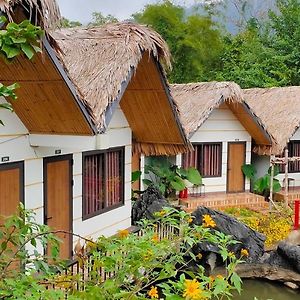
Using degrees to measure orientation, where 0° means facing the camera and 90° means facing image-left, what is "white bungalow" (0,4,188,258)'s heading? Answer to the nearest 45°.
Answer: approximately 315°

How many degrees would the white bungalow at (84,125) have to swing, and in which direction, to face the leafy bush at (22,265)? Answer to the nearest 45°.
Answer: approximately 45° to its right

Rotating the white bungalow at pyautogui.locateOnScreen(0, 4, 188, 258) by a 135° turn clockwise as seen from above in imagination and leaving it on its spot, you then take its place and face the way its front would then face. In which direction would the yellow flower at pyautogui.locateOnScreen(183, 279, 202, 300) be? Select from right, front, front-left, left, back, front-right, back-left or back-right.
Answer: left

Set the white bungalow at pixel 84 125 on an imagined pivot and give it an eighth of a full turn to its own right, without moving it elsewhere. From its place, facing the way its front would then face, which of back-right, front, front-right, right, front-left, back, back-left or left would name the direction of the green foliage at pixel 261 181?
back-left

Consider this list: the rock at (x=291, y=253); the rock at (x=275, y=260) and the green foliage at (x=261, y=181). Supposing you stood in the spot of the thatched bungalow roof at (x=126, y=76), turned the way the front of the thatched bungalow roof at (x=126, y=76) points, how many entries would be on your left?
3

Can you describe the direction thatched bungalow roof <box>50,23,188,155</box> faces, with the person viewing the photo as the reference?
facing the viewer and to the right of the viewer

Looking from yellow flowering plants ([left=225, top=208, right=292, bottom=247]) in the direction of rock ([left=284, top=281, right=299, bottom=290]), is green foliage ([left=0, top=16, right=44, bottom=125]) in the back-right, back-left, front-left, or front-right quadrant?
front-right

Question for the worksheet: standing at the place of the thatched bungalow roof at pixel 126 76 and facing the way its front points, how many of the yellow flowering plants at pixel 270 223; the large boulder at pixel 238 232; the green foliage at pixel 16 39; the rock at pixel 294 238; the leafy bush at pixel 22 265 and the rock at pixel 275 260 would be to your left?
4
